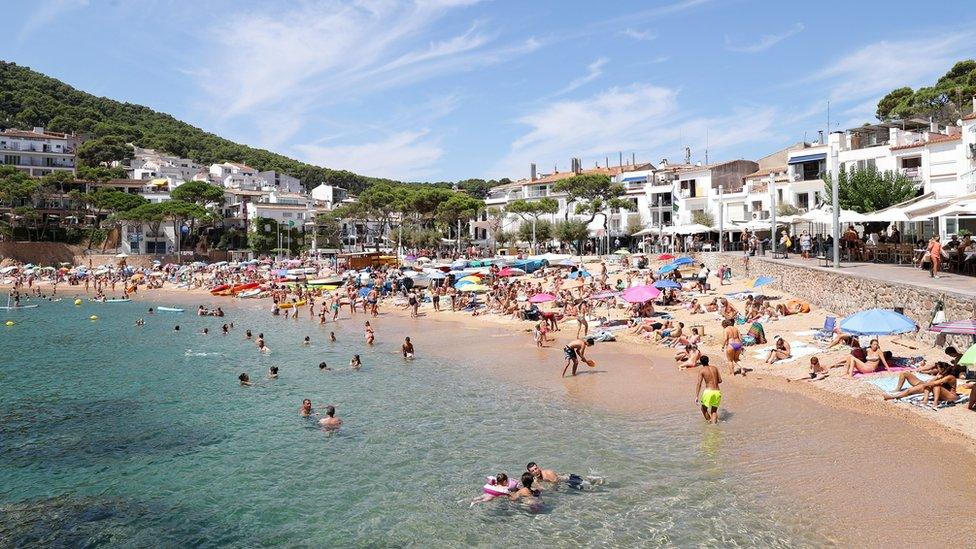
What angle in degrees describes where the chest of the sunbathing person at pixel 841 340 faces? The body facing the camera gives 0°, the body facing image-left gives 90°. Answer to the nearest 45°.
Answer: approximately 90°

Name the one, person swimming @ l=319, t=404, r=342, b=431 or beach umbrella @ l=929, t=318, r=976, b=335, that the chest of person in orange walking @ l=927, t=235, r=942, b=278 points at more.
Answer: the beach umbrella

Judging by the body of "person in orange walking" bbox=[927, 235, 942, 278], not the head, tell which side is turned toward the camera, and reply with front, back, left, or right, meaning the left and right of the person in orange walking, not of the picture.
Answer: front

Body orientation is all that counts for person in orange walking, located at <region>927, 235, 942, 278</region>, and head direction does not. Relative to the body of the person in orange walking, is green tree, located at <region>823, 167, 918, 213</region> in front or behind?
behind

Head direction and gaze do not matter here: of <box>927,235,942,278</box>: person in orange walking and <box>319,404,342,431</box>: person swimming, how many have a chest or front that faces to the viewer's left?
0

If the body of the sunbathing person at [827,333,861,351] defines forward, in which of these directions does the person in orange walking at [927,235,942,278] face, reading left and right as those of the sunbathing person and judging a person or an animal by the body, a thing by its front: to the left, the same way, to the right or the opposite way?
to the left

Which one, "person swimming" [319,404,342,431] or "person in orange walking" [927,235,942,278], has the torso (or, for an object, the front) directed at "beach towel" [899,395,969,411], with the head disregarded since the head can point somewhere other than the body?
the person in orange walking

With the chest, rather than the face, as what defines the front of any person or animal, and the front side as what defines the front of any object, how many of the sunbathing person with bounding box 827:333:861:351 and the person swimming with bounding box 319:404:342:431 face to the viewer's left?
1

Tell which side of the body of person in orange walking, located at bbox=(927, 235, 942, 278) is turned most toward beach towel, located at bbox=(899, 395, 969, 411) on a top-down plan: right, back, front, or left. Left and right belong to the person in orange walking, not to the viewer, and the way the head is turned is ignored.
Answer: front

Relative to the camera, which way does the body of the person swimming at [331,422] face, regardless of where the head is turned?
away from the camera

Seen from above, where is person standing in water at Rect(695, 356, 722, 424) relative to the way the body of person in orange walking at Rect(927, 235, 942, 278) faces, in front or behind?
in front

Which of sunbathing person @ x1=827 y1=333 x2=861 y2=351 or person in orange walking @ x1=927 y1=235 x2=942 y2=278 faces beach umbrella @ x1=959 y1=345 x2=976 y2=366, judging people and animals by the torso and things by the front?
the person in orange walking
